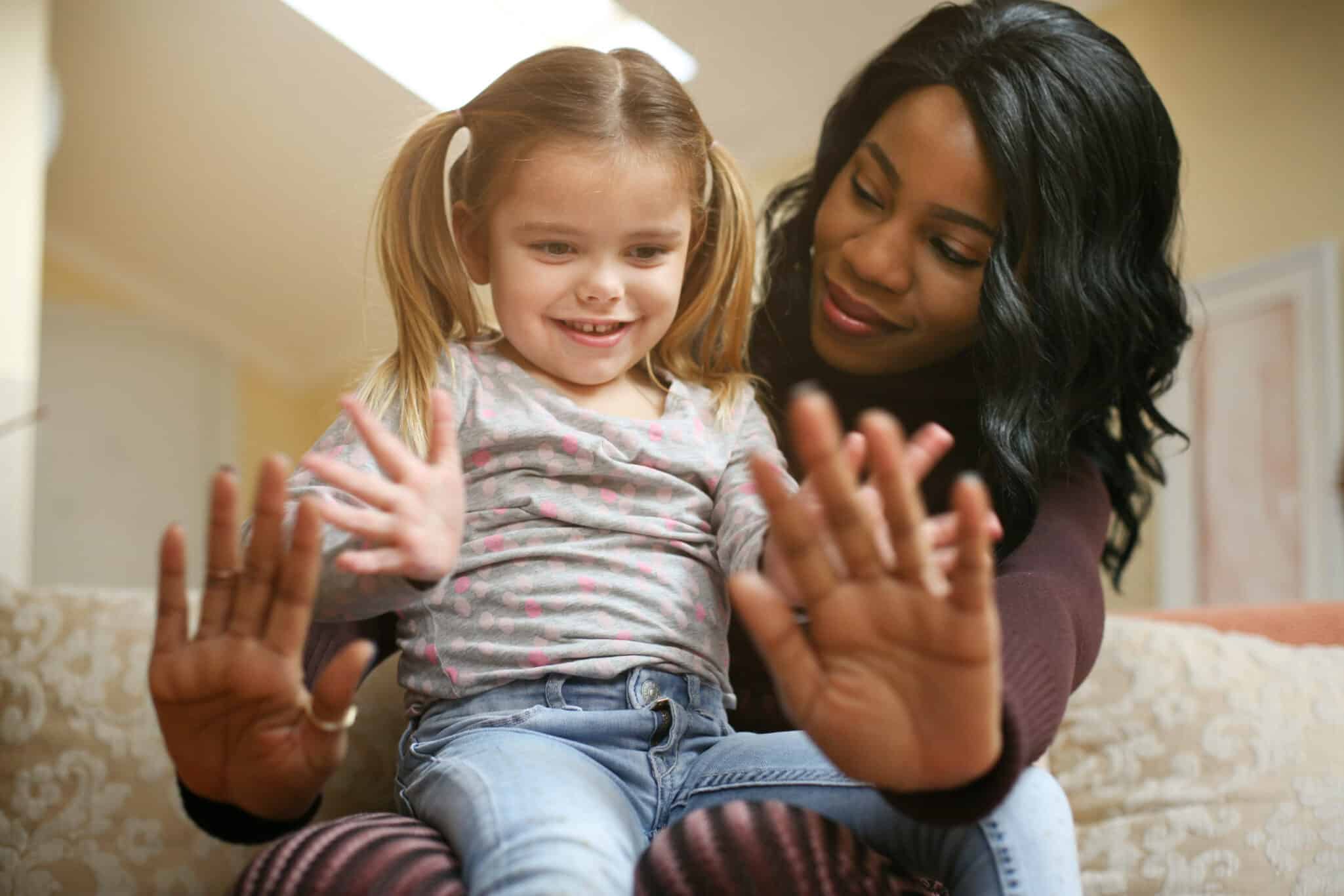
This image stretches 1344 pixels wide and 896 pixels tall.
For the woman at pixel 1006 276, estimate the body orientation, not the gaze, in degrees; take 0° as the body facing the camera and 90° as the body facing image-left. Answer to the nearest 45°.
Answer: approximately 45°

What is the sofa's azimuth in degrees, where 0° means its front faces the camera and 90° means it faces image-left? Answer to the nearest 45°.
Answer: approximately 0°
